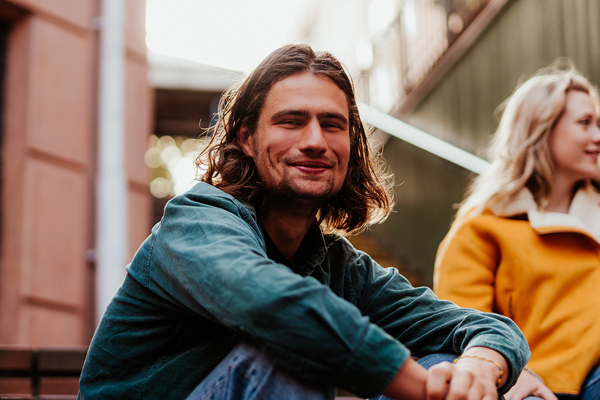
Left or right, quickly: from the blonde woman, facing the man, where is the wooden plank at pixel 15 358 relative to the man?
right

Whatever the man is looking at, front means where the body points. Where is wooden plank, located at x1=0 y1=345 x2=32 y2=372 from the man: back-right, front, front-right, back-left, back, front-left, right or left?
back

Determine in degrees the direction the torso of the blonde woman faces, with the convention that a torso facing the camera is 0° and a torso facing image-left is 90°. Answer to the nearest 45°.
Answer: approximately 315°

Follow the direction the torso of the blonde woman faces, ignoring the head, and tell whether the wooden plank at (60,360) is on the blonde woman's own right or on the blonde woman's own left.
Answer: on the blonde woman's own right

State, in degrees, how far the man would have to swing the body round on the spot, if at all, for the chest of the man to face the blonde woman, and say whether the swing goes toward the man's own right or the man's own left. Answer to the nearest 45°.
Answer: approximately 90° to the man's own left
